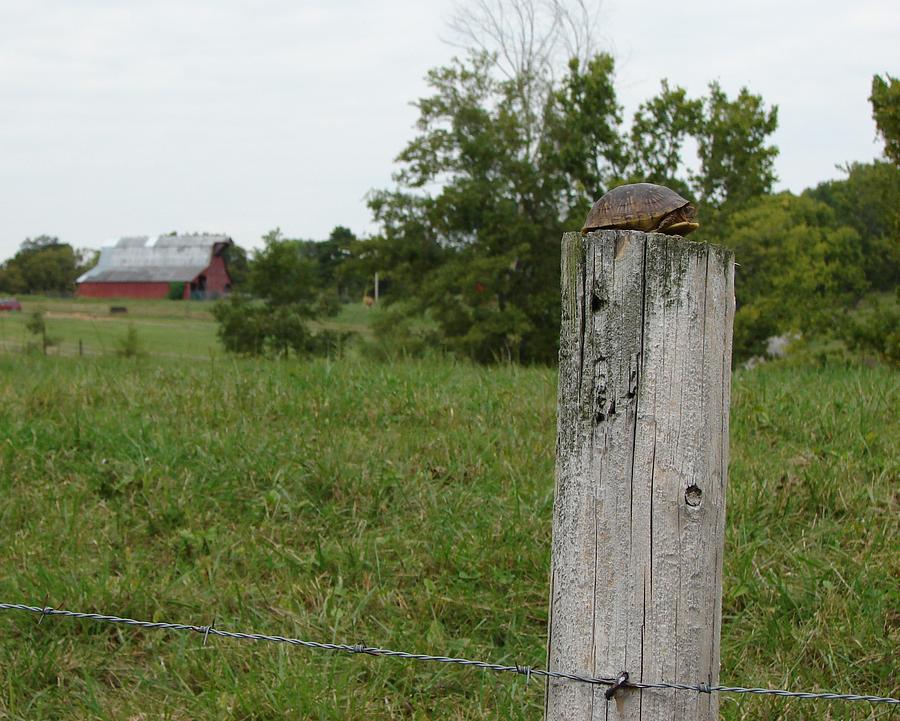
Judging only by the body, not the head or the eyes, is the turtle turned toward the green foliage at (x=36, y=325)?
no

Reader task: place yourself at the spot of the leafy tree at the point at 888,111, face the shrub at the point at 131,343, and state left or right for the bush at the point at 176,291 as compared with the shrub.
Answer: right

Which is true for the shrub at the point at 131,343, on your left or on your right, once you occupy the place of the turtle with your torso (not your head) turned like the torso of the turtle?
on your left

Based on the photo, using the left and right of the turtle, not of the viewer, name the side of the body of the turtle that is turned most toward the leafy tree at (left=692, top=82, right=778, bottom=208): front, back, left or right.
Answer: left

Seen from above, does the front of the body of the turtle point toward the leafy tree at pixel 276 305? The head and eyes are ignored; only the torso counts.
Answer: no

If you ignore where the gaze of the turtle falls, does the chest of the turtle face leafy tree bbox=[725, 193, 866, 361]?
no

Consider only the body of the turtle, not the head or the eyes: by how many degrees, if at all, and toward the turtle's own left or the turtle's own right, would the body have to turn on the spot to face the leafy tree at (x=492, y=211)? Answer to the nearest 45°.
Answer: approximately 90° to the turtle's own left

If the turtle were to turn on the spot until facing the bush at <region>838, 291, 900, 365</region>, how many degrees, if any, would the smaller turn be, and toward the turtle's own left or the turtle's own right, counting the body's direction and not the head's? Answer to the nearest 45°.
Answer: approximately 90° to the turtle's own left

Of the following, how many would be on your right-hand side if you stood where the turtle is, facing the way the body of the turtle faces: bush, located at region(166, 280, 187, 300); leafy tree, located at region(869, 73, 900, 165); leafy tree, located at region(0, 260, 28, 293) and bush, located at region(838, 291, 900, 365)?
0

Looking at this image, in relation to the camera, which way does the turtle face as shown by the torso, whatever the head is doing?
to the viewer's right

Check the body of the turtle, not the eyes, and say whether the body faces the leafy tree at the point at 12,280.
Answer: no

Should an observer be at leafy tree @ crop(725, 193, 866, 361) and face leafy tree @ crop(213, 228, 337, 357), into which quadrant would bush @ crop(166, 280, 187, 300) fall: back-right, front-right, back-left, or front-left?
front-right
